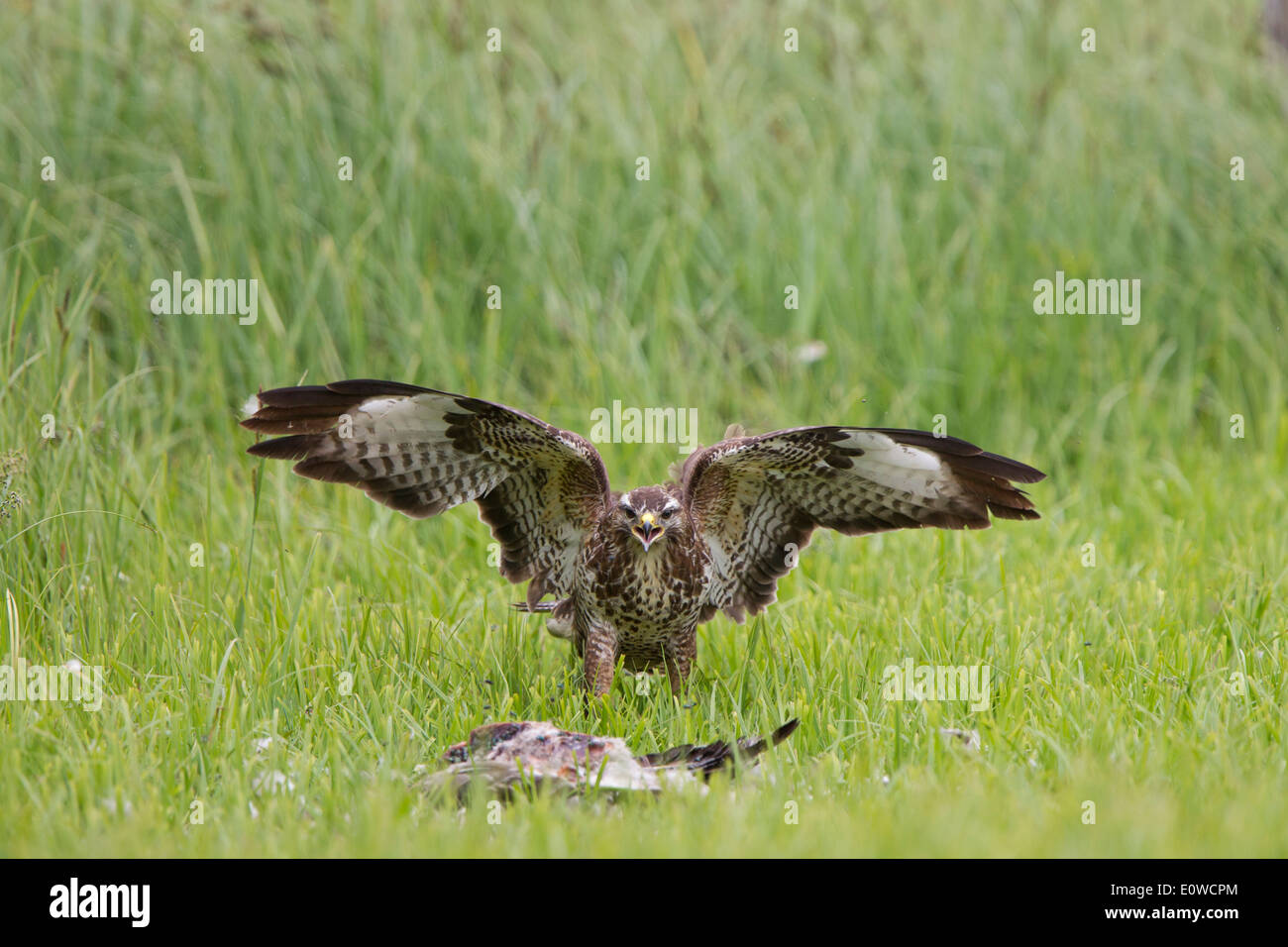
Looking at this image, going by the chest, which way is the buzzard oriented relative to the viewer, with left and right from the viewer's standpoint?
facing the viewer
